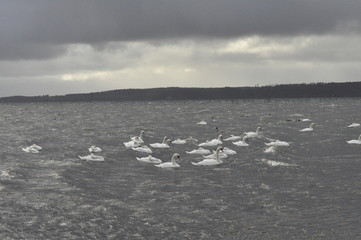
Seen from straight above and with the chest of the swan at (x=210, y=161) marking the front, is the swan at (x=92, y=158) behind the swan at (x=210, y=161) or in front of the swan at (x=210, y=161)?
behind

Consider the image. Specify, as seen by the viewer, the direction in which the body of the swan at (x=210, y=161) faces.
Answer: to the viewer's right
